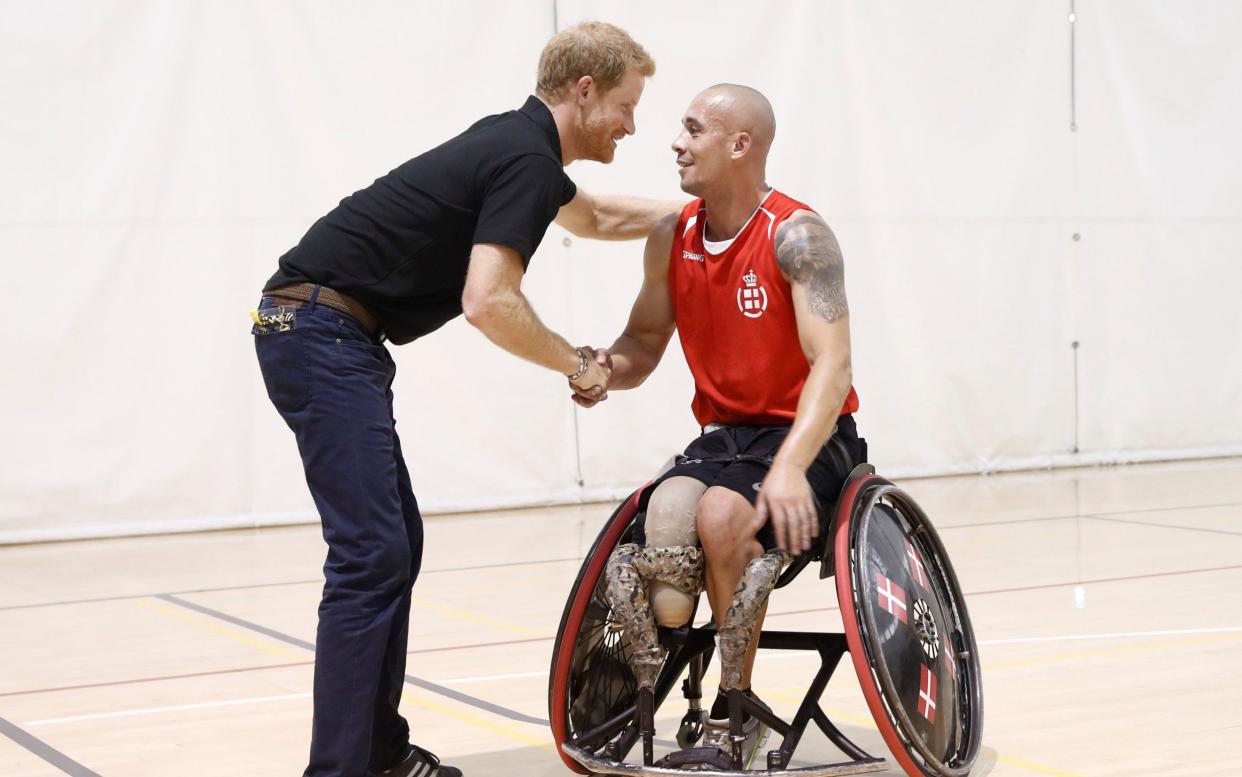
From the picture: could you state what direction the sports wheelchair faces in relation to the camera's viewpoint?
facing the viewer and to the left of the viewer

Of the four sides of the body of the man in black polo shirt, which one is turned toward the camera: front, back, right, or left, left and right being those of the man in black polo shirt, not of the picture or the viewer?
right

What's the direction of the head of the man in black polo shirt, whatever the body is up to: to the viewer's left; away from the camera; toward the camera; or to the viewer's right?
to the viewer's right

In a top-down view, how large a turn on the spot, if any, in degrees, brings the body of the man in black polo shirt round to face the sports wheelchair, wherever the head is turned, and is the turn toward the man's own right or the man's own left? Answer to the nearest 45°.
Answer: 0° — they already face it

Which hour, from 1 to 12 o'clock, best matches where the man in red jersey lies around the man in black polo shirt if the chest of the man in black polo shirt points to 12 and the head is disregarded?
The man in red jersey is roughly at 12 o'clock from the man in black polo shirt.

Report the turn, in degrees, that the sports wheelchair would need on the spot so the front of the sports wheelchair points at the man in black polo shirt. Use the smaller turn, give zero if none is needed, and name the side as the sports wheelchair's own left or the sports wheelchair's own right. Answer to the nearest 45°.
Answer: approximately 45° to the sports wheelchair's own right

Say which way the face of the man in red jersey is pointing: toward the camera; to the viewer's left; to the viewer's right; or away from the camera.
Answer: to the viewer's left
